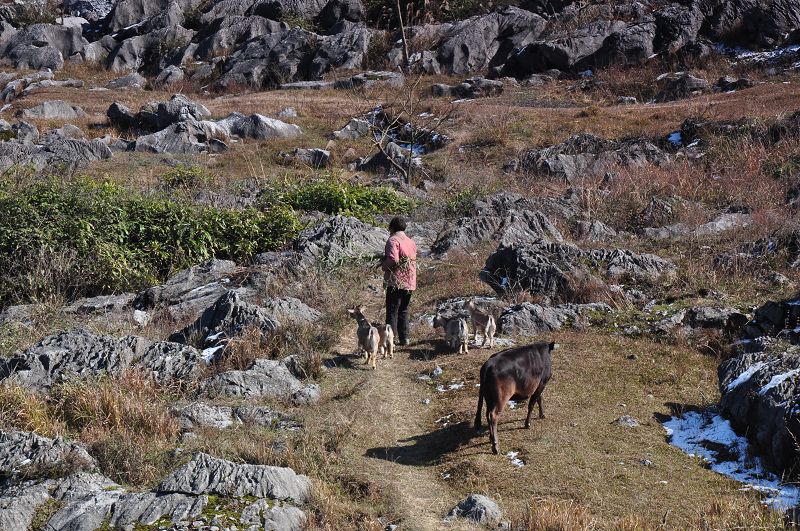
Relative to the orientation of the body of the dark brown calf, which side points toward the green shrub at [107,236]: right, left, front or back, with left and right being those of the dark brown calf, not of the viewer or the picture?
left

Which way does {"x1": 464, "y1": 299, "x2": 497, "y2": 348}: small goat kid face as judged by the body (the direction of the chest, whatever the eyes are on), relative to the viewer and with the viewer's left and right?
facing away from the viewer and to the left of the viewer

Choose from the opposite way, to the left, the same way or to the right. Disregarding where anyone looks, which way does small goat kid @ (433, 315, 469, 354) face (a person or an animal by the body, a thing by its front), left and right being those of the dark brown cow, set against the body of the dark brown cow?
to the left

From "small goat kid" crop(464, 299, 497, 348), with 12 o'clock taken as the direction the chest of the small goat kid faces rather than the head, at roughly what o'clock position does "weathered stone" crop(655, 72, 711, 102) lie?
The weathered stone is roughly at 2 o'clock from the small goat kid.

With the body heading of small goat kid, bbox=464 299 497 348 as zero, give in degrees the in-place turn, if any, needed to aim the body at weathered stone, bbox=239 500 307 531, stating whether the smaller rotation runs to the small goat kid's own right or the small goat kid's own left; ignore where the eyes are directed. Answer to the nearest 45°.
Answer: approximately 135° to the small goat kid's own left

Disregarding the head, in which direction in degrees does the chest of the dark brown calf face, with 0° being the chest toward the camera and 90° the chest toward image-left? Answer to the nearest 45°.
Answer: approximately 225°

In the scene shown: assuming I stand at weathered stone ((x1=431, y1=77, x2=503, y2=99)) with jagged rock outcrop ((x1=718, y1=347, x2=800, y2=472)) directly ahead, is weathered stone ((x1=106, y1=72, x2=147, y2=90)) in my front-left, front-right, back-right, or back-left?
back-right

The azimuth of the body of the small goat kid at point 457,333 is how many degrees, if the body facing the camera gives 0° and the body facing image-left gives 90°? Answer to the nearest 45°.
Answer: approximately 135°

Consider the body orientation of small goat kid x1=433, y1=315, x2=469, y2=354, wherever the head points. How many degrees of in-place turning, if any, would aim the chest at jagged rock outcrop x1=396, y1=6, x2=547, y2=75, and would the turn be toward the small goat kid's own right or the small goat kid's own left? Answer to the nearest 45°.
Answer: approximately 45° to the small goat kid's own right

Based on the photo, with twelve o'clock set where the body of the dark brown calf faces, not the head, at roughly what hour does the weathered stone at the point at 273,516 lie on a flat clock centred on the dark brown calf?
The weathered stone is roughly at 6 o'clock from the dark brown calf.

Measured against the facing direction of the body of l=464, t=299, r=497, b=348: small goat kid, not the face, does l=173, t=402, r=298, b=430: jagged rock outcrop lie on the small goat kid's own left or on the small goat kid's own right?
on the small goat kid's own left

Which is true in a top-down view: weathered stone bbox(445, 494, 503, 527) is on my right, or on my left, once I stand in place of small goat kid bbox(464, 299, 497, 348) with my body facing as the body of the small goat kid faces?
on my left
